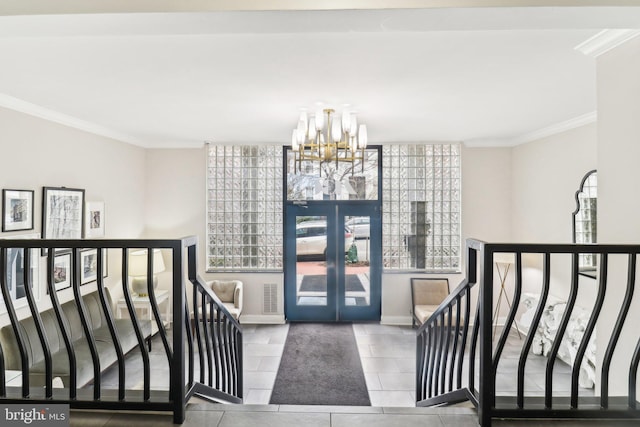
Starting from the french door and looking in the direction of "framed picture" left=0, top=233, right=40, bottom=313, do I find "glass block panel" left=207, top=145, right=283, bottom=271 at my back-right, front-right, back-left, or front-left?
front-right

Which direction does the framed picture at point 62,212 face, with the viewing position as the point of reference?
facing the viewer and to the right of the viewer

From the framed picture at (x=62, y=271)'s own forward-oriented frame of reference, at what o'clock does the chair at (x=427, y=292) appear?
The chair is roughly at 11 o'clock from the framed picture.

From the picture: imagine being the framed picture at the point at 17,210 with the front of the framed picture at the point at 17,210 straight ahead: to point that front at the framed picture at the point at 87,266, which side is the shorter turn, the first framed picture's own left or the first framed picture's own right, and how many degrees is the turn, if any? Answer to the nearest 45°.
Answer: approximately 90° to the first framed picture's own left

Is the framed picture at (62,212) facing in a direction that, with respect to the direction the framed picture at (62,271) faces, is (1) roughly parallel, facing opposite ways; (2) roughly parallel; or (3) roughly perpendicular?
roughly parallel

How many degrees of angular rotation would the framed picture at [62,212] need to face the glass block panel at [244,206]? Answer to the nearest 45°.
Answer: approximately 45° to its left

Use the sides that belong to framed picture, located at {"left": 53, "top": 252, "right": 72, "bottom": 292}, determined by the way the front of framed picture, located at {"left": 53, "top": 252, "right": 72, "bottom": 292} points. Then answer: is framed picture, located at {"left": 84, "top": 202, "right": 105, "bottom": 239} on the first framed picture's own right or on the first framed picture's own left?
on the first framed picture's own left

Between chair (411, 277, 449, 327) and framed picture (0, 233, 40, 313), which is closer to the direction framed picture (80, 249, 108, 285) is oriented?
the chair

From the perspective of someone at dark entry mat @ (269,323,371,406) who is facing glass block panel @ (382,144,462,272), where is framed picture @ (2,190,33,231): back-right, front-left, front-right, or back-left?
back-left

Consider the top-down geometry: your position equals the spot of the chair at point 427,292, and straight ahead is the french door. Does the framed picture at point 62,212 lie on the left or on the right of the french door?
left

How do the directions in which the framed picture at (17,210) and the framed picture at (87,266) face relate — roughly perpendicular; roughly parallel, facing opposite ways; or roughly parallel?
roughly parallel

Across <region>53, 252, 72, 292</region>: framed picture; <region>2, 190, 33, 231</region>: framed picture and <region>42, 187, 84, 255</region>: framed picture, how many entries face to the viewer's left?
0

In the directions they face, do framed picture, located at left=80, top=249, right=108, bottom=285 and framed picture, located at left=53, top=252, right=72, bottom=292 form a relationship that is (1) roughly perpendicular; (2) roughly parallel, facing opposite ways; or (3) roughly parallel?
roughly parallel

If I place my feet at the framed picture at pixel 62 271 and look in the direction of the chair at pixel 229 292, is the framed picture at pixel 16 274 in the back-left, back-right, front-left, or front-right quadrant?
back-right
